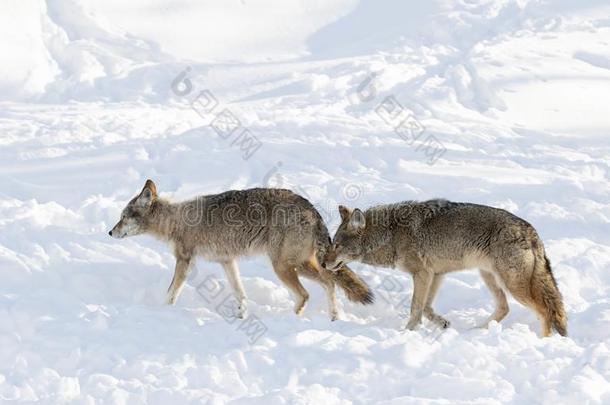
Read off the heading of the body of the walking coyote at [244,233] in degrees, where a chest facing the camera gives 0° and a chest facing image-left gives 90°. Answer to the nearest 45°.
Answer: approximately 90°

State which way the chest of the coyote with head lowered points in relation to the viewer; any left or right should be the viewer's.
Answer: facing to the left of the viewer

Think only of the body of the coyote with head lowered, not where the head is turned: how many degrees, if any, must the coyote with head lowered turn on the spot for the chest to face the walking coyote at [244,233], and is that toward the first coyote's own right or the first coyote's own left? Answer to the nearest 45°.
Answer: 0° — it already faces it

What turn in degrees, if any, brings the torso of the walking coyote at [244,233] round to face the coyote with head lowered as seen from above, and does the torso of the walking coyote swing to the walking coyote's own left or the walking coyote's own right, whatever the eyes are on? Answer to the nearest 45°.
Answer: approximately 135° to the walking coyote's own left

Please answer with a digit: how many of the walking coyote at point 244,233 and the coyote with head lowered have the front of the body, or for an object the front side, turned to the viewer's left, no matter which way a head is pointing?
2
